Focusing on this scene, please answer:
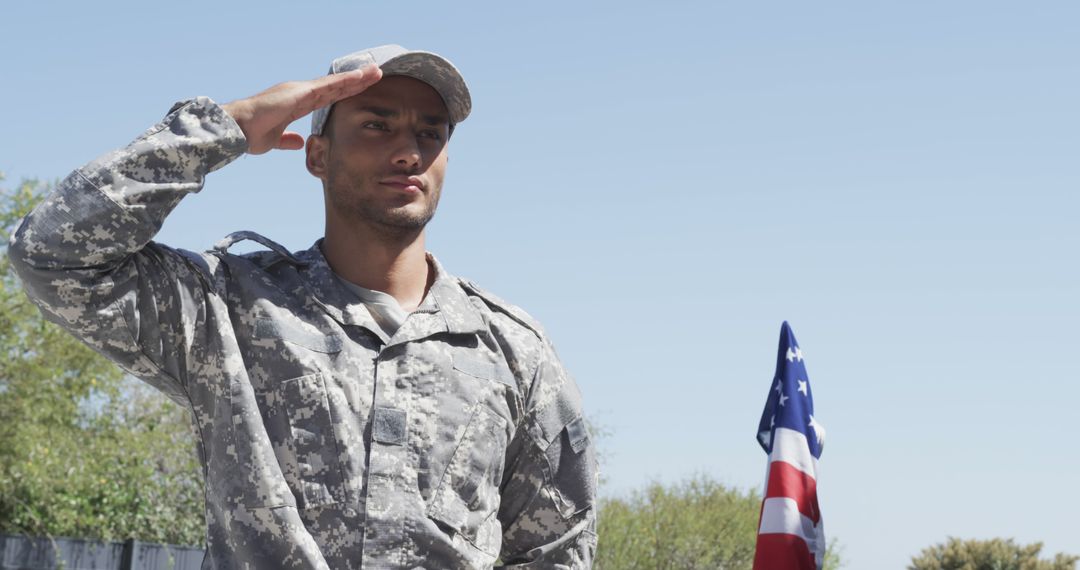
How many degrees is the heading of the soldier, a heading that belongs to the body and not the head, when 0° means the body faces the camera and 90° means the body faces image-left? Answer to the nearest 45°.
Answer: approximately 0°

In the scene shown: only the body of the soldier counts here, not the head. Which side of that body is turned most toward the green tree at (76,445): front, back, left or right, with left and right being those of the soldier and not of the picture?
back

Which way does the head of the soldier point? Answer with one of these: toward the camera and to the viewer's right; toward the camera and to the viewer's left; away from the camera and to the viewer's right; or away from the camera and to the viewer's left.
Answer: toward the camera and to the viewer's right

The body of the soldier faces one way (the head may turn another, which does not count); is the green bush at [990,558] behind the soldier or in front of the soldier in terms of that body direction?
behind

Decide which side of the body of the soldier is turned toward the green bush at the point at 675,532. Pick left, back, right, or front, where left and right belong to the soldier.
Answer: back

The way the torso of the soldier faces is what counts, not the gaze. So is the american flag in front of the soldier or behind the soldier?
behind
